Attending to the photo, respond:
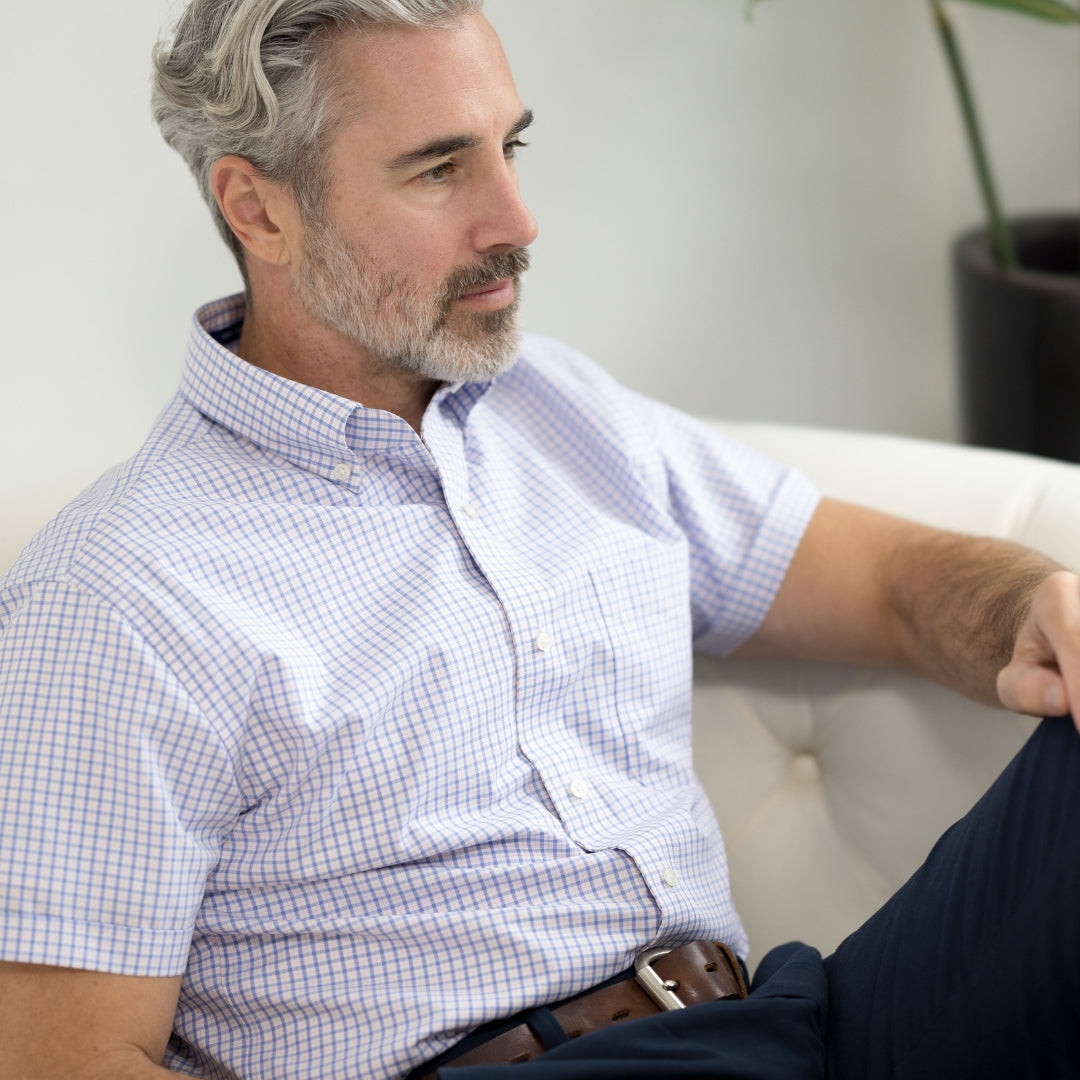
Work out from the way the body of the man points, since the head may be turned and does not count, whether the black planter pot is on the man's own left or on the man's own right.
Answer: on the man's own left

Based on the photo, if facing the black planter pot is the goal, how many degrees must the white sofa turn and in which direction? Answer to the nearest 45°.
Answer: approximately 135° to its left

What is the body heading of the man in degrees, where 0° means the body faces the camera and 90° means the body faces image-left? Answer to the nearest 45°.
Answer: approximately 315°

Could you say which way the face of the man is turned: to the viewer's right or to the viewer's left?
to the viewer's right

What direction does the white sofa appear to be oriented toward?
toward the camera
